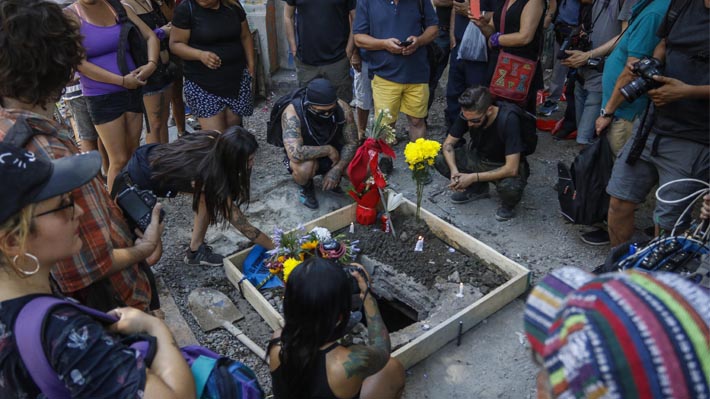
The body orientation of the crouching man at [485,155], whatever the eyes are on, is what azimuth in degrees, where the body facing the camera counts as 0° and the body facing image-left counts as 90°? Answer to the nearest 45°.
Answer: approximately 45°

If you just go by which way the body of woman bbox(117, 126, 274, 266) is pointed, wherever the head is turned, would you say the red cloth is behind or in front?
in front

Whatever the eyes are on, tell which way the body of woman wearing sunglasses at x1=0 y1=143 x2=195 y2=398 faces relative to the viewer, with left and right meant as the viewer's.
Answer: facing to the right of the viewer

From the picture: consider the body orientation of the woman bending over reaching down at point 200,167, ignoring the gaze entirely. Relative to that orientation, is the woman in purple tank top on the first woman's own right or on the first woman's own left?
on the first woman's own left

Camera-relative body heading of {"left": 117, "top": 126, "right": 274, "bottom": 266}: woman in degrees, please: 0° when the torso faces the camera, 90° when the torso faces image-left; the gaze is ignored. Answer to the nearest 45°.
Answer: approximately 270°

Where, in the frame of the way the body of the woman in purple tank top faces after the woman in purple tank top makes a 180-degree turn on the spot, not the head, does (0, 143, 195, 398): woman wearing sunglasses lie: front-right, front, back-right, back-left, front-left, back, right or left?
back-left

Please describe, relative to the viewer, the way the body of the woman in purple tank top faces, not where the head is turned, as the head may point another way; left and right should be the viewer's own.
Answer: facing the viewer and to the right of the viewer

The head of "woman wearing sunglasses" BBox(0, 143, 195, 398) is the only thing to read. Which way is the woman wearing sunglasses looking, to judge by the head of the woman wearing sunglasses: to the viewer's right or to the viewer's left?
to the viewer's right

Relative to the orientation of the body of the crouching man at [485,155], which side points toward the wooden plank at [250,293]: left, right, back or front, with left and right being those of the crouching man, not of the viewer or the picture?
front

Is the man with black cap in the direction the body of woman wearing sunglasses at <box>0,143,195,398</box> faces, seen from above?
no

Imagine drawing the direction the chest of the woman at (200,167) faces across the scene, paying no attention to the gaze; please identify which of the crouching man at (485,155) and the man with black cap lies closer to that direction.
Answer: the crouching man

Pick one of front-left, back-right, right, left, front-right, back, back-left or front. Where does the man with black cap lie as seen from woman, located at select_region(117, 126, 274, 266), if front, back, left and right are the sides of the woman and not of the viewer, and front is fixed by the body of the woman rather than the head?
front-left

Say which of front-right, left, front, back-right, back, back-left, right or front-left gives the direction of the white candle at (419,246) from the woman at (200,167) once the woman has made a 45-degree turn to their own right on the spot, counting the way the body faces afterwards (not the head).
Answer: front-left
